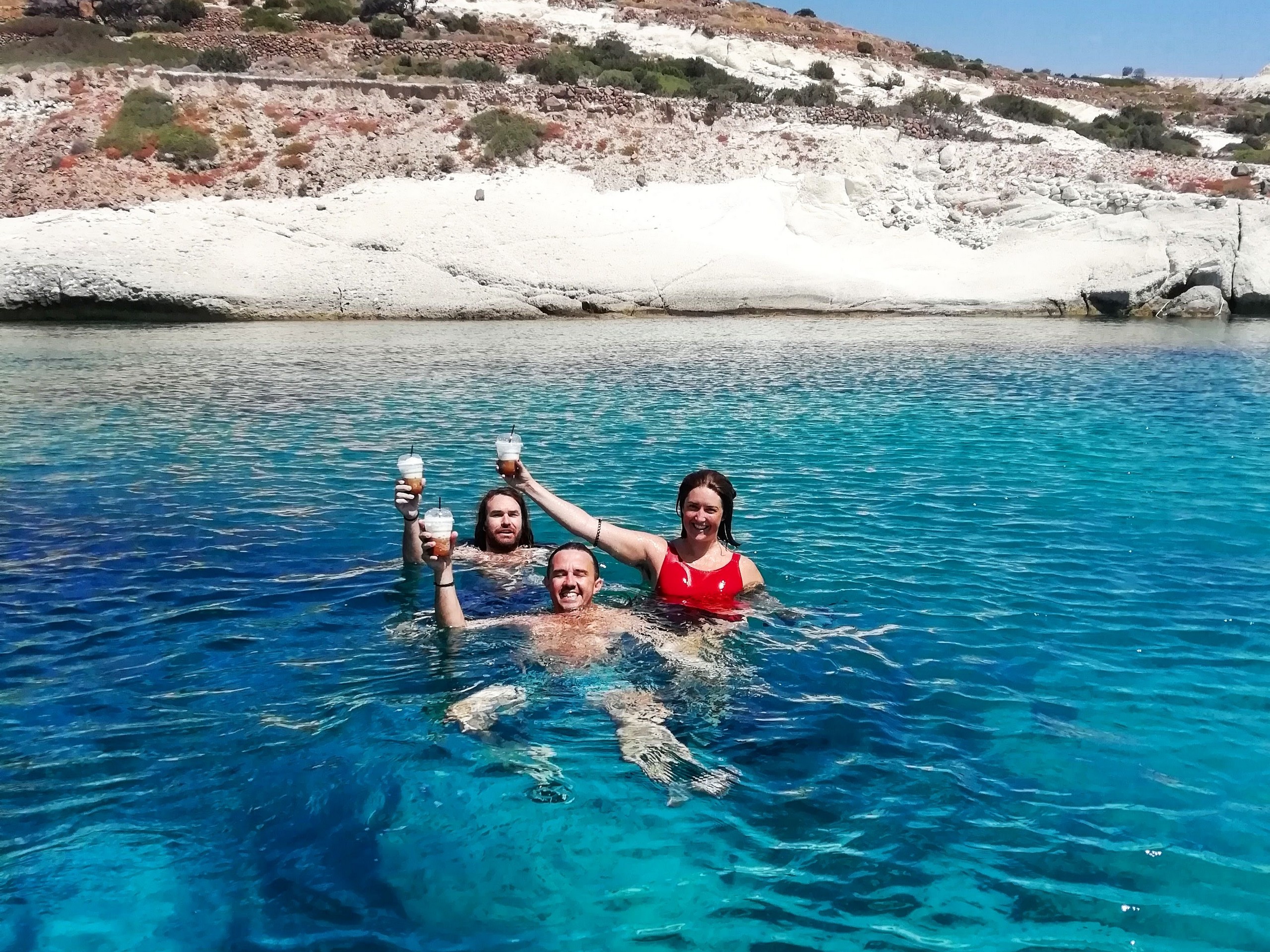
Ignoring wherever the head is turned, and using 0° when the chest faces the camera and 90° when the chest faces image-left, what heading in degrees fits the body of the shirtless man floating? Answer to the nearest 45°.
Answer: approximately 0°

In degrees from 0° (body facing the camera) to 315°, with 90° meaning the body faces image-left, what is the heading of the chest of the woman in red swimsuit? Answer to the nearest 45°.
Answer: approximately 0°

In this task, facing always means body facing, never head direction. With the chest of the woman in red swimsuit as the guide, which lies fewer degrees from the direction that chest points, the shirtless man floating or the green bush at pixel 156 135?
the shirtless man floating

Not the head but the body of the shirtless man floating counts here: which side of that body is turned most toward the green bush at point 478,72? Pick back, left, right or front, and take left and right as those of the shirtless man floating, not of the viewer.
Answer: back

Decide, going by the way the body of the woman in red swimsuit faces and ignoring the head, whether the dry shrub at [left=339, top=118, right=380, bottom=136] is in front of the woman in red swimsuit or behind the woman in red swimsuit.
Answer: behind

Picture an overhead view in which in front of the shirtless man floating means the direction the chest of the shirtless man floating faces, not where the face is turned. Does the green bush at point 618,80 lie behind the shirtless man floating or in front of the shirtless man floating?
behind

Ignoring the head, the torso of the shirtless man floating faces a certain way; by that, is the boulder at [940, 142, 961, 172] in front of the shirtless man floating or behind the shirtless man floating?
behind

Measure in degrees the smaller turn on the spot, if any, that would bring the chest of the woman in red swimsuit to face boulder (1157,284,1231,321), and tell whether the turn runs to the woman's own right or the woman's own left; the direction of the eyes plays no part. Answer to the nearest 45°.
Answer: approximately 135° to the woman's own left

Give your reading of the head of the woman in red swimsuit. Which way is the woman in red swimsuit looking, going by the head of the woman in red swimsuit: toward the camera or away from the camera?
toward the camera

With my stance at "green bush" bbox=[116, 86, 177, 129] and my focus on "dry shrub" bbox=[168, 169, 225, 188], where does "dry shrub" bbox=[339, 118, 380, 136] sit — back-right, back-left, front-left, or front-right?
front-left

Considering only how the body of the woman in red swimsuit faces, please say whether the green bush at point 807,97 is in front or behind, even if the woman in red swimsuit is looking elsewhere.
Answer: behind

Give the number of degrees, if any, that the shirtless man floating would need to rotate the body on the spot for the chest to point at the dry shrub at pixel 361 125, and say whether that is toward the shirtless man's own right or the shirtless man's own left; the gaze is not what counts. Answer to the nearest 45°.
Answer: approximately 180°

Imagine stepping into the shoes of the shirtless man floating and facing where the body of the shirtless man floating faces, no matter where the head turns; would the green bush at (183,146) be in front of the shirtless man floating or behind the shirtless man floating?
behind

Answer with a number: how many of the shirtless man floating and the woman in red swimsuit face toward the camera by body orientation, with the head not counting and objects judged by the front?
2
